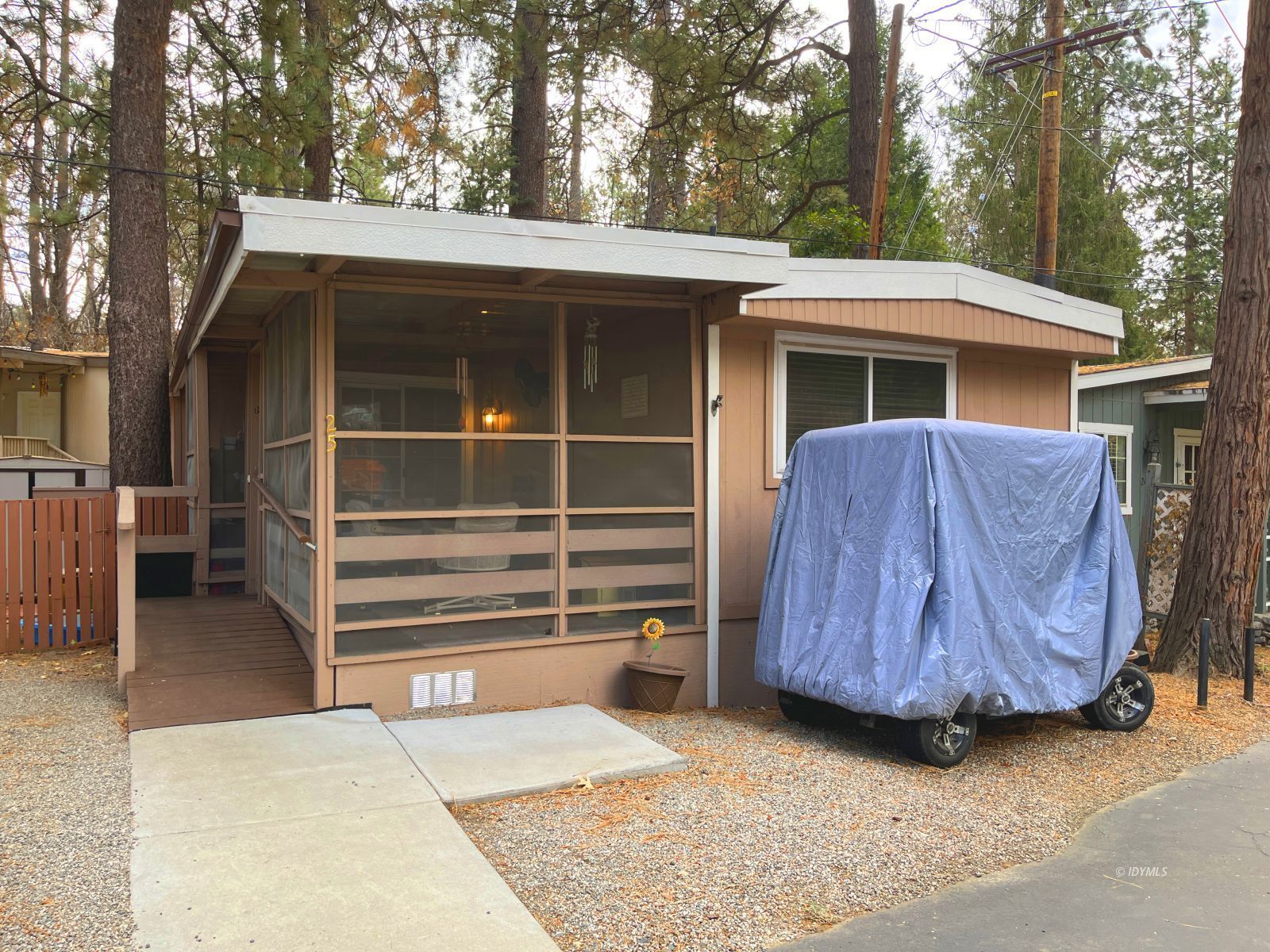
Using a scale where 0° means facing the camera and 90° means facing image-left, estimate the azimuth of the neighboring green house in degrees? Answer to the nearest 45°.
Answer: approximately 0°

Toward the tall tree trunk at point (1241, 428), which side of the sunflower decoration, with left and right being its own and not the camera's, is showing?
left

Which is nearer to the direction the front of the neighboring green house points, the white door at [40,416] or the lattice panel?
the lattice panel

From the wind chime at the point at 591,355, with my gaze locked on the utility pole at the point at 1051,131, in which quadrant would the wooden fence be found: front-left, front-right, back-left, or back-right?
back-left

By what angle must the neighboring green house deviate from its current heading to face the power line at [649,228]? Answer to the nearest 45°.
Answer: approximately 90° to its right

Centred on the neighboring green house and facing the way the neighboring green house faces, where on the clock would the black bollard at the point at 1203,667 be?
The black bollard is roughly at 12 o'clock from the neighboring green house.

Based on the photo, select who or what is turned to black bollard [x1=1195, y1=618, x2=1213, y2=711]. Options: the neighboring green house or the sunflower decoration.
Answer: the neighboring green house

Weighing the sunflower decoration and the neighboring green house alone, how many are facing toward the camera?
2

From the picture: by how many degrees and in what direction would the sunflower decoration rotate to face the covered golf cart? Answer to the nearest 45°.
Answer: approximately 45° to its left

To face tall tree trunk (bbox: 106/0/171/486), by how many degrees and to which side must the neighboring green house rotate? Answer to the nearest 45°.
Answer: approximately 45° to its right

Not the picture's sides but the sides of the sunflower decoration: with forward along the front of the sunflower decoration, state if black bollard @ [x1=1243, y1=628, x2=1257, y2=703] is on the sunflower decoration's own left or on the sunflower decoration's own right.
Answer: on the sunflower decoration's own left

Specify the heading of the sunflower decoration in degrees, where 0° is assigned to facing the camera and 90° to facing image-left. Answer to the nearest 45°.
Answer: approximately 0°

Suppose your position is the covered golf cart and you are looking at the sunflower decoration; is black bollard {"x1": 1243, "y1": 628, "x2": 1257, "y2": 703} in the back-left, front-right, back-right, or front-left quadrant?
back-right
